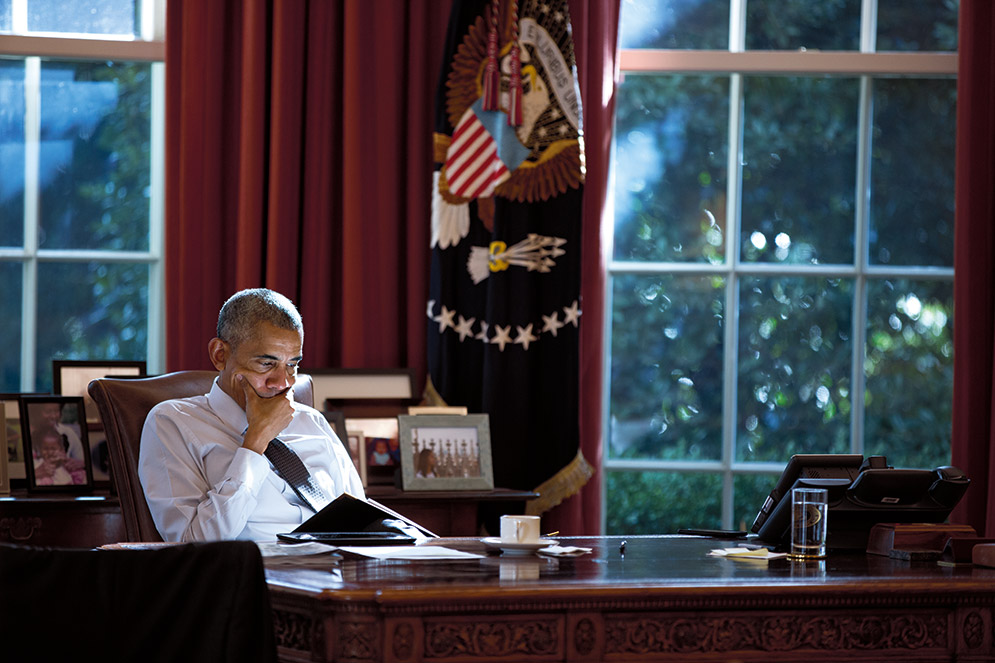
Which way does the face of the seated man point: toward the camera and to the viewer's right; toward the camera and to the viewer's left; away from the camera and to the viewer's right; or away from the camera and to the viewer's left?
toward the camera and to the viewer's right

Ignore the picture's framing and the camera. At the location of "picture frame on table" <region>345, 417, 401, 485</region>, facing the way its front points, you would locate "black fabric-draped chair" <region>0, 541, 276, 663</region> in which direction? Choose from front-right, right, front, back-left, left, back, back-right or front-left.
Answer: front

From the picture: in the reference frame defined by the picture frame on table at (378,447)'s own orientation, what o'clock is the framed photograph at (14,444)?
The framed photograph is roughly at 3 o'clock from the picture frame on table.

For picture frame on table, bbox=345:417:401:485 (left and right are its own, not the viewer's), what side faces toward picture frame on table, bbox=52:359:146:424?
right

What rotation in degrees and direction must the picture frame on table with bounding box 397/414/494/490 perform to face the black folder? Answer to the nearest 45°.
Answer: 0° — it already faces it

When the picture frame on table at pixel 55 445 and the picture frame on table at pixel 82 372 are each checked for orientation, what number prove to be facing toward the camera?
2

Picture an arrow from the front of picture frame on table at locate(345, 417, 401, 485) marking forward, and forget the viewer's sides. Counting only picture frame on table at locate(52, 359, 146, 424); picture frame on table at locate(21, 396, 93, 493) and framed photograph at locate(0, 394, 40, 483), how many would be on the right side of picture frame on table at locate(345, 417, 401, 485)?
3

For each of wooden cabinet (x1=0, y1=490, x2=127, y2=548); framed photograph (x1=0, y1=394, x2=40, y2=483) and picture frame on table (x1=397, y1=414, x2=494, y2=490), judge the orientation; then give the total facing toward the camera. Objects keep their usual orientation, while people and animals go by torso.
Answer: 3

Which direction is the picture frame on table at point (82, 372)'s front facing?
toward the camera

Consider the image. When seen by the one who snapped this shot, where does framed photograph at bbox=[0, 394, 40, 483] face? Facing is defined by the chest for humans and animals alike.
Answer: facing the viewer

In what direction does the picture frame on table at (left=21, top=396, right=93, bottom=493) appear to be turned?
toward the camera

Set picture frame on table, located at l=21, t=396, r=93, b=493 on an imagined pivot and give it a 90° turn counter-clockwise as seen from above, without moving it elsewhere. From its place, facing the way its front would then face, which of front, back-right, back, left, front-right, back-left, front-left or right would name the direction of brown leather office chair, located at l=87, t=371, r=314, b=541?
right

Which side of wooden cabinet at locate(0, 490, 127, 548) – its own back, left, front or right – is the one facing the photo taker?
front
